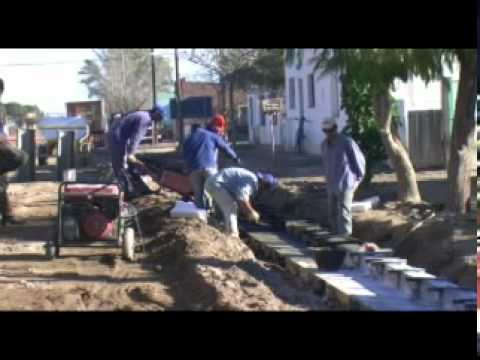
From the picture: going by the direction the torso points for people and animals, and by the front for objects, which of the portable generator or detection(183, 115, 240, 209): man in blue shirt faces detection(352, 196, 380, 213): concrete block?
the man in blue shirt

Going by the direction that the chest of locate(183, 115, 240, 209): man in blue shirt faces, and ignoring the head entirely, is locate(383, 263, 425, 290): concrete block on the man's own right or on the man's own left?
on the man's own right

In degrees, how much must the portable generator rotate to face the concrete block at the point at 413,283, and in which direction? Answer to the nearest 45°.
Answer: approximately 45° to its left

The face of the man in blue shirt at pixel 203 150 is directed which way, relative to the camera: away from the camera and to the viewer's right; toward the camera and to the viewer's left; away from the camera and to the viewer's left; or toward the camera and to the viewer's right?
away from the camera and to the viewer's right

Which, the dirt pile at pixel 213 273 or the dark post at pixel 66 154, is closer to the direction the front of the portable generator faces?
the dirt pile

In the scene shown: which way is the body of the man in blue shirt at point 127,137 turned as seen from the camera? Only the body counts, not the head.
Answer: to the viewer's right

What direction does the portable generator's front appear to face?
toward the camera

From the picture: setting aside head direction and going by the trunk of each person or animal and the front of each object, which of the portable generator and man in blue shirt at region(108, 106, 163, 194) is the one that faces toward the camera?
the portable generator

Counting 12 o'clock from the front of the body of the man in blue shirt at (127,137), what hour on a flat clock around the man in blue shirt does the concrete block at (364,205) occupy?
The concrete block is roughly at 12 o'clock from the man in blue shirt.

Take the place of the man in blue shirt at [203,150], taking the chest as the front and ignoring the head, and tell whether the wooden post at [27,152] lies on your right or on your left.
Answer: on your left

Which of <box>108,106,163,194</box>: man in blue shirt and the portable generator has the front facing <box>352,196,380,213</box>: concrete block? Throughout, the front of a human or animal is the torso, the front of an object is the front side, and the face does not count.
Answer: the man in blue shirt

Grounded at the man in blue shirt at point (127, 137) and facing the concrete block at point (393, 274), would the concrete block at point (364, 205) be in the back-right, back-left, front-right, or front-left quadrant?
front-left

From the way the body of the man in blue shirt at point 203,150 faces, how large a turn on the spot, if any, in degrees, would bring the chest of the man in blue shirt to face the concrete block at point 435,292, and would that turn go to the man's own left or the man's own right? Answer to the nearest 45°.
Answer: approximately 90° to the man's own right

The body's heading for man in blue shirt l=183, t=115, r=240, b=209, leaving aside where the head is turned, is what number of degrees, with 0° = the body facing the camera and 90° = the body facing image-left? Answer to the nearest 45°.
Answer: approximately 225°

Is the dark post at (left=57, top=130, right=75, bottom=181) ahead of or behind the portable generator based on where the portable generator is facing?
behind

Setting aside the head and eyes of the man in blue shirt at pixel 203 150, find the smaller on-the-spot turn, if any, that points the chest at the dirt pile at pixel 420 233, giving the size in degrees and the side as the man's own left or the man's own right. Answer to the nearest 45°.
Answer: approximately 45° to the man's own right

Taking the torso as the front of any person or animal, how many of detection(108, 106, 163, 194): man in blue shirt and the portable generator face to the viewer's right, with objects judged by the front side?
1
